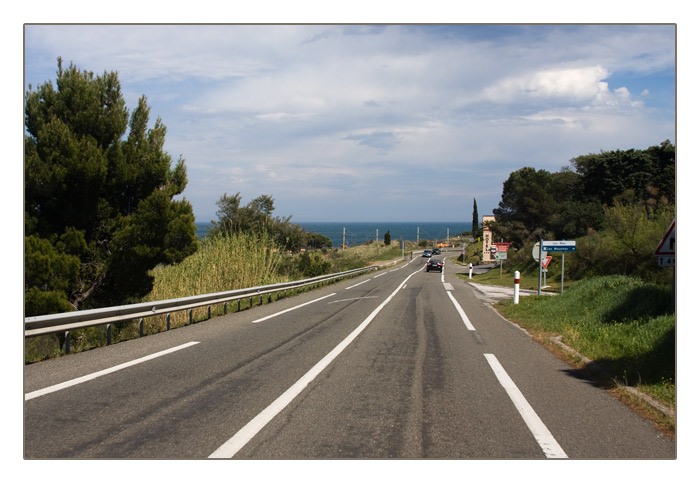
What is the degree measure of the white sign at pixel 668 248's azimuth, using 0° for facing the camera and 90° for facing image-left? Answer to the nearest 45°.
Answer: approximately 0°

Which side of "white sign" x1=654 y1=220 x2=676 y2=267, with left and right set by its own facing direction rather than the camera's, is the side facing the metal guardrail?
right

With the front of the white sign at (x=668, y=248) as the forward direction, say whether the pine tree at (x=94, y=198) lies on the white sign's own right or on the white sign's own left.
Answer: on the white sign's own right
